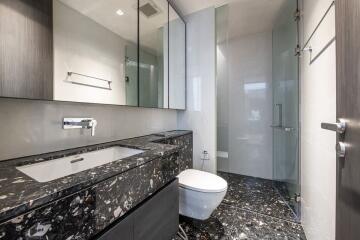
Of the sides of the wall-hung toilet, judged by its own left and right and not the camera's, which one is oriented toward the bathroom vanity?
right

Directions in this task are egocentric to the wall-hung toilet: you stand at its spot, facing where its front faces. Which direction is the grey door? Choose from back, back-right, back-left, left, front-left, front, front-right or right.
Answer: front

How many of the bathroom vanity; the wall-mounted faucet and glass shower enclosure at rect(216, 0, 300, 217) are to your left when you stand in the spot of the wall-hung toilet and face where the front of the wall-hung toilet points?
1

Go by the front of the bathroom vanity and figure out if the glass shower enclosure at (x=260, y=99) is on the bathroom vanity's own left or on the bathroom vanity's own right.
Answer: on the bathroom vanity's own left

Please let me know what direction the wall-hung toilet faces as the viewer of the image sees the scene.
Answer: facing the viewer and to the right of the viewer

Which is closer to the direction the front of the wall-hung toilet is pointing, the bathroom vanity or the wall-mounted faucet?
the bathroom vanity

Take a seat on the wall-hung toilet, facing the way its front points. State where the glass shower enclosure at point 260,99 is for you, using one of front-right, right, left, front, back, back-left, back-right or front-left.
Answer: left

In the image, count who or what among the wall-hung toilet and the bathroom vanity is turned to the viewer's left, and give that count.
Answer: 0

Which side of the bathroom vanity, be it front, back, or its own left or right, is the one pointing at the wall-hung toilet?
left
